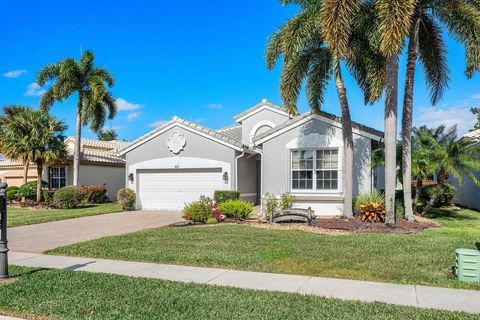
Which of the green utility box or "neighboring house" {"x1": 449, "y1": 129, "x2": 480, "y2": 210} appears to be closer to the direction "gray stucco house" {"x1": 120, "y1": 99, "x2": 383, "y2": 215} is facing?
the green utility box

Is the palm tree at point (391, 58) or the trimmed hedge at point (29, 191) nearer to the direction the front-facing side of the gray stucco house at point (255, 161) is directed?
the palm tree

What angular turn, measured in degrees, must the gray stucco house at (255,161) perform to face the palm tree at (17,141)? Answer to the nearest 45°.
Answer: approximately 90° to its right

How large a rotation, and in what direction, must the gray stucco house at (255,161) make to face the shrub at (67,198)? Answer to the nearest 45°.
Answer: approximately 90° to its right

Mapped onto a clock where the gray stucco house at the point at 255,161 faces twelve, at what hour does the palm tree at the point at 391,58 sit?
The palm tree is roughly at 11 o'clock from the gray stucco house.

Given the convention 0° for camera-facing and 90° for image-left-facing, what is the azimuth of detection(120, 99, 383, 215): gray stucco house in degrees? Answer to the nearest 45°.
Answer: approximately 0°

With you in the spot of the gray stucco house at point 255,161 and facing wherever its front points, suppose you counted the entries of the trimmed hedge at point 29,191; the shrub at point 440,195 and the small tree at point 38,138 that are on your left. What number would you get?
1

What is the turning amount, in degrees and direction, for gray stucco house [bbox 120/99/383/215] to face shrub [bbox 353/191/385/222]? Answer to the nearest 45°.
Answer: approximately 45° to its left

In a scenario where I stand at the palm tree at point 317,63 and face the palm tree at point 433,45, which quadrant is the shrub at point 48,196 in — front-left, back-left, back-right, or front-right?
back-left

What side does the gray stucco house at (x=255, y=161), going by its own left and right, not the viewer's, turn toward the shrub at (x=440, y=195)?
left

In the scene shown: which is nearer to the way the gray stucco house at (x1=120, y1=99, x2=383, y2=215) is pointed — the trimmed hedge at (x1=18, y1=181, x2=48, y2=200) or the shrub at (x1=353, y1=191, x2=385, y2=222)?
the shrub

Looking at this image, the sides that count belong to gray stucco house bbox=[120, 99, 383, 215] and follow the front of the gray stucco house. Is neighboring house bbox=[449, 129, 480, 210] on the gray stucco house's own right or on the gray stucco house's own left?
on the gray stucco house's own left

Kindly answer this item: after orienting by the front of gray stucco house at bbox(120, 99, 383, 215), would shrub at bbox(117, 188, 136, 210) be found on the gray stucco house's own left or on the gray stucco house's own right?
on the gray stucco house's own right

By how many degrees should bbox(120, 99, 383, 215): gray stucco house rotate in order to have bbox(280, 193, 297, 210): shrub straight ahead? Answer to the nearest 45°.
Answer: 0° — it already faces it

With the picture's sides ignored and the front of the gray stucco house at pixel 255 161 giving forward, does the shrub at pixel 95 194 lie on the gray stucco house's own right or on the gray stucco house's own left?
on the gray stucco house's own right
